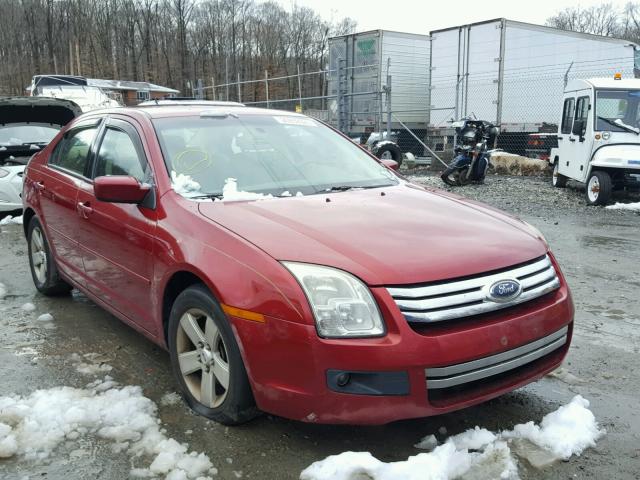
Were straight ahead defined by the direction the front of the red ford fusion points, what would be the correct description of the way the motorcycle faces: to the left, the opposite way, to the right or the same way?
to the right

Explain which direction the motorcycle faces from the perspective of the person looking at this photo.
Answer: facing the viewer and to the left of the viewer

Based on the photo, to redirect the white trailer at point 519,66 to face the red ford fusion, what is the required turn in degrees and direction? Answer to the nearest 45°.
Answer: approximately 135° to its right

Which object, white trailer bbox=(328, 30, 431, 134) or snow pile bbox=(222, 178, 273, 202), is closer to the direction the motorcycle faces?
the snow pile

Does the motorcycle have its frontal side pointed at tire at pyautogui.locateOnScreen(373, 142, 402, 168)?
no

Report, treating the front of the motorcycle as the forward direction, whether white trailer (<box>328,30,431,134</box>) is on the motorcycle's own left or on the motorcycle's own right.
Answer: on the motorcycle's own right

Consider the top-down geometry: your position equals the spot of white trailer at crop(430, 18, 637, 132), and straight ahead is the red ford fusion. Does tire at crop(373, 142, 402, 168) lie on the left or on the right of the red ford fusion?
right

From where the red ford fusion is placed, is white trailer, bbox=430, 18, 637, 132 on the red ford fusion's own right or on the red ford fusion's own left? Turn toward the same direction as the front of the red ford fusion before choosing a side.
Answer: on the red ford fusion's own left

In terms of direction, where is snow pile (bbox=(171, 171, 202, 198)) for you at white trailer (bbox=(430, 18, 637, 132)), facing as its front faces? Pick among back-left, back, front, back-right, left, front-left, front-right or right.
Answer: back-right

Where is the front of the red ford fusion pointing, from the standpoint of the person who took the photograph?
facing the viewer and to the right of the viewer

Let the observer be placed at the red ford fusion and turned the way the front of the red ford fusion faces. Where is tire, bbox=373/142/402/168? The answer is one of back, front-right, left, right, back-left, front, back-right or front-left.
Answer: back-left

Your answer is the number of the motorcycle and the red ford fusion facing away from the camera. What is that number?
0

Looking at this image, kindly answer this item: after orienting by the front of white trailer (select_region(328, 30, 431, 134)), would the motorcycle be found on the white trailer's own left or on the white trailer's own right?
on the white trailer's own right

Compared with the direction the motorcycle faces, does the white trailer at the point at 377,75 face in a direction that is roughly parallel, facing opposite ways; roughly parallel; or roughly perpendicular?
roughly parallel, facing opposite ways

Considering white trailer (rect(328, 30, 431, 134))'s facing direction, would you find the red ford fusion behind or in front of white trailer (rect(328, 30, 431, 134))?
behind

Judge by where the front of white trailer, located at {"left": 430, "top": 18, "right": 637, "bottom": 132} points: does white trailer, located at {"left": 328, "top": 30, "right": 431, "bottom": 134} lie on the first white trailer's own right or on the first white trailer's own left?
on the first white trailer's own left

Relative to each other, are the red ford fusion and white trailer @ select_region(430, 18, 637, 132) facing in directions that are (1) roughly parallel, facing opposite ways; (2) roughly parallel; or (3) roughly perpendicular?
roughly perpendicular
